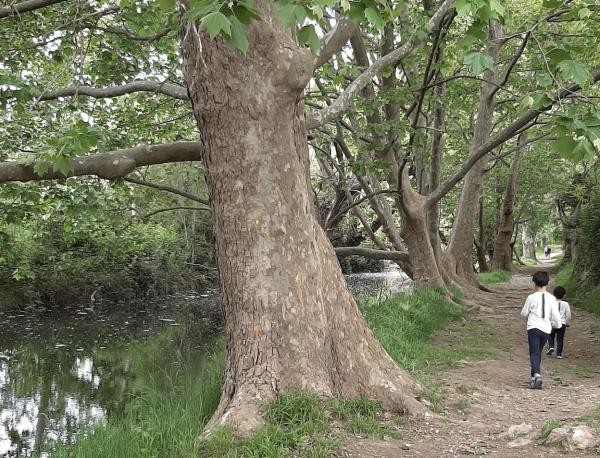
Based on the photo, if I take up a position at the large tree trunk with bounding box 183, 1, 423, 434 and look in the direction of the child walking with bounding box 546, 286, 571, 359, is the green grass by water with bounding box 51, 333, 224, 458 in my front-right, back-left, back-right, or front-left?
back-left

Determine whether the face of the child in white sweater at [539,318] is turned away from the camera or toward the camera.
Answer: away from the camera

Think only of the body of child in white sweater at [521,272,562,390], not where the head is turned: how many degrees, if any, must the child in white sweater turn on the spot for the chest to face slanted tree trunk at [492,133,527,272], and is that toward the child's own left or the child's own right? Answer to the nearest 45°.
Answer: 0° — they already face it

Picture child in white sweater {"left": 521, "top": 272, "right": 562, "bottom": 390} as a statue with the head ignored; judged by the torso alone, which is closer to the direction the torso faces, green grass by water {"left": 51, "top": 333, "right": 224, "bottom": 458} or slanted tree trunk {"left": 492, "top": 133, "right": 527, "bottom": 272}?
the slanted tree trunk

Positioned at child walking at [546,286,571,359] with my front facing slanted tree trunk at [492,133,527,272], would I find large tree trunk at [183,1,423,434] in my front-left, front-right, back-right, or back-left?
back-left

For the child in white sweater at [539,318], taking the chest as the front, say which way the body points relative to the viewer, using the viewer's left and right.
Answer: facing away from the viewer

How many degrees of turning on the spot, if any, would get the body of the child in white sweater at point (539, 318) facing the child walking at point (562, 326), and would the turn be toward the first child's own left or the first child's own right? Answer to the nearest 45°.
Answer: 0° — they already face them

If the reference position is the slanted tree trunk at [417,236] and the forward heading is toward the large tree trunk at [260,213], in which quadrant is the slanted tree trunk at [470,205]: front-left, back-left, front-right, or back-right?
back-left

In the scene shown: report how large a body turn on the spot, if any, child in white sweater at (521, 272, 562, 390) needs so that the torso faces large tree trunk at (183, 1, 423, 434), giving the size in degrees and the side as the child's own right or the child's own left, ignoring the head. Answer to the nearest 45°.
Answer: approximately 135° to the child's own left

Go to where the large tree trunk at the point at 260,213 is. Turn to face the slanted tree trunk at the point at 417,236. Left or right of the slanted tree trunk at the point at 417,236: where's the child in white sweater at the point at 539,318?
right

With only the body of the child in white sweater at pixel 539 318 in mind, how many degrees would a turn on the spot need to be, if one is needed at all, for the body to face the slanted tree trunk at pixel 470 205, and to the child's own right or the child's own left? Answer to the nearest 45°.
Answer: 0° — they already face it
